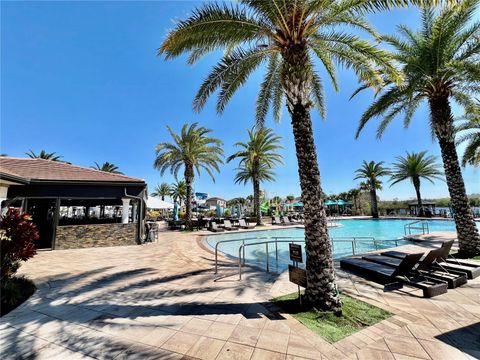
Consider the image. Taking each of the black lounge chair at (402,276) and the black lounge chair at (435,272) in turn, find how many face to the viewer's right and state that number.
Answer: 0

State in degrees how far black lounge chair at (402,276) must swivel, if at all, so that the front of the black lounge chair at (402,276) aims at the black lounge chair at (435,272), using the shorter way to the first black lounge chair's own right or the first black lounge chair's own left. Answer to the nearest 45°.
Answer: approximately 90° to the first black lounge chair's own right

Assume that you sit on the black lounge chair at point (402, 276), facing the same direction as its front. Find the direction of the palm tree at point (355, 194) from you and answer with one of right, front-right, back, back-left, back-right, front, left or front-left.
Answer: front-right

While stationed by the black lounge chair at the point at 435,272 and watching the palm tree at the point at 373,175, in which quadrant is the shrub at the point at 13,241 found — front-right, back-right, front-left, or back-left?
back-left

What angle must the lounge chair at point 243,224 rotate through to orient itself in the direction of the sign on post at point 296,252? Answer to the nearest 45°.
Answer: approximately 45° to its right
